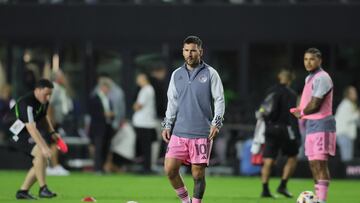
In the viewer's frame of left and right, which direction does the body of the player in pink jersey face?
facing to the left of the viewer

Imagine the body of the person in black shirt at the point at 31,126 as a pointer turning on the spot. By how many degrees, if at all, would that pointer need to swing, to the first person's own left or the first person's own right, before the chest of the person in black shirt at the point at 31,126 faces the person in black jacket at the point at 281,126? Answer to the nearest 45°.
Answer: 0° — they already face them

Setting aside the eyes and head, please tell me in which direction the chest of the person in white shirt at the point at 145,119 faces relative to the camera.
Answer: to the viewer's left

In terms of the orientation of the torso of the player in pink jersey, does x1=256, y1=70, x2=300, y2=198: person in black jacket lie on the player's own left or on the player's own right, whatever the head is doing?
on the player's own right

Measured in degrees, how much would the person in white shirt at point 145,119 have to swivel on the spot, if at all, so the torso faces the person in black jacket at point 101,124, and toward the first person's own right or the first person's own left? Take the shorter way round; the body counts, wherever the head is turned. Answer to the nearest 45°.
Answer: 0° — they already face them

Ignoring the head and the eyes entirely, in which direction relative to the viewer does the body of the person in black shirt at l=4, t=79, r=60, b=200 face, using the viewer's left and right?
facing to the right of the viewer

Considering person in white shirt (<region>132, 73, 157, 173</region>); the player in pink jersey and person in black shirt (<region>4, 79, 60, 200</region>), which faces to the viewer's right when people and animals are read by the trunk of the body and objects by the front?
the person in black shirt
